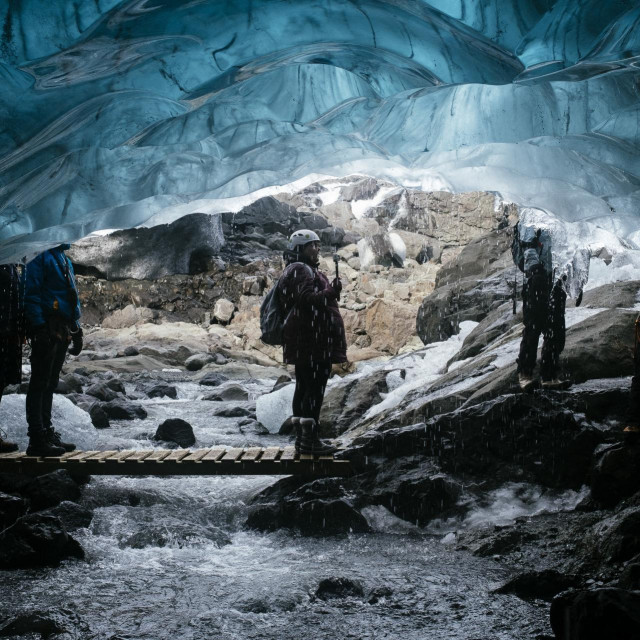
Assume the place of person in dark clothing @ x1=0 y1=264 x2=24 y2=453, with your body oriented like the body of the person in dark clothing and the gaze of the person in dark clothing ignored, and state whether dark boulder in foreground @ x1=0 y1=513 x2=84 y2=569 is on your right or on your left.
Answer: on your right

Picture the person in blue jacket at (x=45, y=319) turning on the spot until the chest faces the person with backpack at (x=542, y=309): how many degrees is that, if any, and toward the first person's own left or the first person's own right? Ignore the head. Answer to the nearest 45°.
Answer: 0° — they already face them

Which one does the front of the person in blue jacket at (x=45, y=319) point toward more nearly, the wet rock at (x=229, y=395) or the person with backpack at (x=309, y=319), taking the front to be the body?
the person with backpack

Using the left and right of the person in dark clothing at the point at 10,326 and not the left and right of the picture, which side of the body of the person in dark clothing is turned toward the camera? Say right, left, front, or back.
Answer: right

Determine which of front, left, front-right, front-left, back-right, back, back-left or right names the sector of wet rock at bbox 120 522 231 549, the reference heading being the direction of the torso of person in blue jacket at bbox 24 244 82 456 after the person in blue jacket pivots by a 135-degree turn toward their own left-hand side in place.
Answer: back

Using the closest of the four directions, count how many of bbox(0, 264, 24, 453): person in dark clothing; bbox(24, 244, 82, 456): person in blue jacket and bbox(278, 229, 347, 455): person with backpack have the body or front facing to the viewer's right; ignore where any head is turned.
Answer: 3

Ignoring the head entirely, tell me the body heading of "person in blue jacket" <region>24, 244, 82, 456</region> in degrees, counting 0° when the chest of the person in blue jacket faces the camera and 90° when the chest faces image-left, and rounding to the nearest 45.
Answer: approximately 270°

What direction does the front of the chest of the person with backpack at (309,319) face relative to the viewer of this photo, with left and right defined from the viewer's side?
facing to the right of the viewer

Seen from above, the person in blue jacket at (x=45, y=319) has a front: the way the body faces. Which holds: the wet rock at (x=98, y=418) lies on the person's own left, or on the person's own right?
on the person's own left

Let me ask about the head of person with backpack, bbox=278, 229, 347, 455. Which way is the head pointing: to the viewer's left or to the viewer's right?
to the viewer's right

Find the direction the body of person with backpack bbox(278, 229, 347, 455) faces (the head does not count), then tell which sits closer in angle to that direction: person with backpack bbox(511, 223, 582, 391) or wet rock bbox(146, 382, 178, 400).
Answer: the person with backpack

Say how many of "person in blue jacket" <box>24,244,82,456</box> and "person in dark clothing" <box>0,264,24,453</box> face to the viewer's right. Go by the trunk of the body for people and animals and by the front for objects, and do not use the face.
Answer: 2
